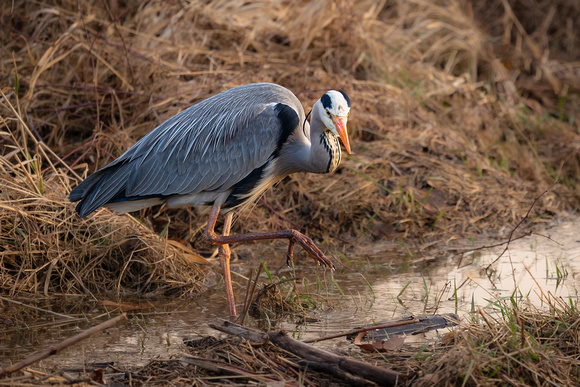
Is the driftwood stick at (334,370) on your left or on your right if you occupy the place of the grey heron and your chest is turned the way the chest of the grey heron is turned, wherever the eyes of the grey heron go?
on your right

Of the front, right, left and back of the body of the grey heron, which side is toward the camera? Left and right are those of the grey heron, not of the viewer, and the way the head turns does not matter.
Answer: right
